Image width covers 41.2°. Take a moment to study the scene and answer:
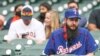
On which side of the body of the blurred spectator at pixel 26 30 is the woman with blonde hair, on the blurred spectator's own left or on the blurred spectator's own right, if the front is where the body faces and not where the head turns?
on the blurred spectator's own left

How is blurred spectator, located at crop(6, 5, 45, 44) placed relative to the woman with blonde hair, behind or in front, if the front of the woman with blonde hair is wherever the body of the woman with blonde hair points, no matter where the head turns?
in front

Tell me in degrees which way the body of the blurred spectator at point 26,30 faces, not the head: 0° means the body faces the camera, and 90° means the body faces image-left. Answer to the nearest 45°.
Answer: approximately 0°
